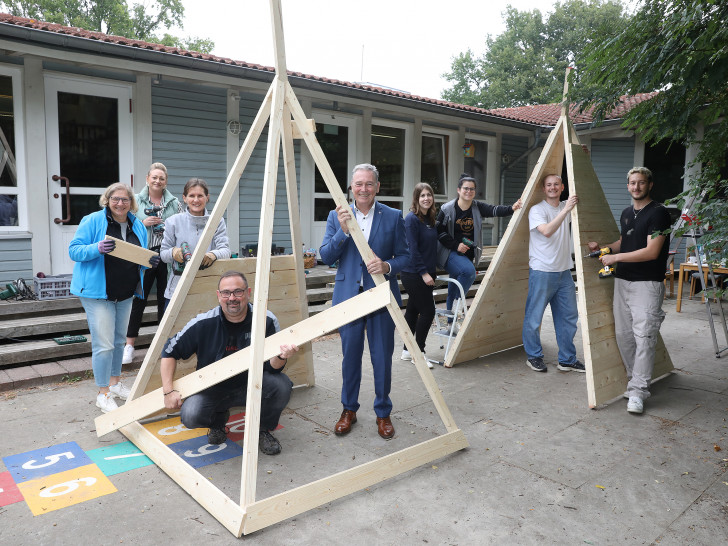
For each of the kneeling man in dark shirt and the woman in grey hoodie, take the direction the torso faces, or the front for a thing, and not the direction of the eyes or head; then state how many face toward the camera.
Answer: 2

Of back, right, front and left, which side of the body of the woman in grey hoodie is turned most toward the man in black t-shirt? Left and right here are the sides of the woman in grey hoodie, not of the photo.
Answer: left

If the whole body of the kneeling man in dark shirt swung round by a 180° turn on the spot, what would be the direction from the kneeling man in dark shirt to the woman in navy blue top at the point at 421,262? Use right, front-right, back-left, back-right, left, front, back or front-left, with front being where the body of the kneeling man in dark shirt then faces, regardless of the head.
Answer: front-right

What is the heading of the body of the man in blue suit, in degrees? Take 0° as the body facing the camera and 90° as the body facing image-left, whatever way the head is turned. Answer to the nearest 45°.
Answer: approximately 0°

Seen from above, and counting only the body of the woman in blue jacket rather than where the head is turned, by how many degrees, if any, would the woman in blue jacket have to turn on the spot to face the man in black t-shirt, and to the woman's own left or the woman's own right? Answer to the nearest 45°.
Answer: approximately 45° to the woman's own left

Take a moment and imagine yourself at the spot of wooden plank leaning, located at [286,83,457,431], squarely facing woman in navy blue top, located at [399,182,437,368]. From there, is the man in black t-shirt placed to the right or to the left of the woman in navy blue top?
right

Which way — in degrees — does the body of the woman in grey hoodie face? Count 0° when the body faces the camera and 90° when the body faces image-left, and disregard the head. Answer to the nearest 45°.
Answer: approximately 0°

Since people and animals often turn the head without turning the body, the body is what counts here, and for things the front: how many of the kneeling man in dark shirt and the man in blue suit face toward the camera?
2
